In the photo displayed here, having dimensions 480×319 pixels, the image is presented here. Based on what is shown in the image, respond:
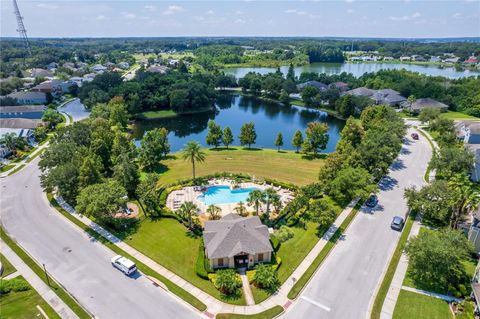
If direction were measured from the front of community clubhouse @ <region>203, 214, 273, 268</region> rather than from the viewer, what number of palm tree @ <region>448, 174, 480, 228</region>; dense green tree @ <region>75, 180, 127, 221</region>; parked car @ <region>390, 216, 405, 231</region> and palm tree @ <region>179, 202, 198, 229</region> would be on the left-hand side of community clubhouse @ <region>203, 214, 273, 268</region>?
2

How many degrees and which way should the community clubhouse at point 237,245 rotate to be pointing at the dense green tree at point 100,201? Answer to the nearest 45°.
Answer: approximately 90° to its right

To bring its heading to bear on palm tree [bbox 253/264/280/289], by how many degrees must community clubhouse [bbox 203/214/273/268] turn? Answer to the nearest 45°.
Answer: approximately 45° to its left

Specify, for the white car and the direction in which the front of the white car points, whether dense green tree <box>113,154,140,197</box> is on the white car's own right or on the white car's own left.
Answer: on the white car's own right

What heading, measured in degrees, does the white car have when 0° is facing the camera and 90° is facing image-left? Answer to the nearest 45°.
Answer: approximately 135°

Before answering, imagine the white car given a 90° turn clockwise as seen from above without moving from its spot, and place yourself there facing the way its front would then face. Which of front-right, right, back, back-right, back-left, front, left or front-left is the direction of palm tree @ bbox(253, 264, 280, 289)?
right

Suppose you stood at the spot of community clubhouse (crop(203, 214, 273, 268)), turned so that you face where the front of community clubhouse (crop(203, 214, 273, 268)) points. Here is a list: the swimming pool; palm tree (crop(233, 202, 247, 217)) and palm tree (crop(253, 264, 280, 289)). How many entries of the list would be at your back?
2

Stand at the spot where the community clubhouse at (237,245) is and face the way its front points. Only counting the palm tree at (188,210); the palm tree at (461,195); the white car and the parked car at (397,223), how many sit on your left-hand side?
2

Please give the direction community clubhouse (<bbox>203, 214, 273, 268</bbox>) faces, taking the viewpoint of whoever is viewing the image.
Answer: facing the viewer

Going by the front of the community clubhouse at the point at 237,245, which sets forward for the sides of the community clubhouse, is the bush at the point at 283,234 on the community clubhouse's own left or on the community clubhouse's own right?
on the community clubhouse's own left

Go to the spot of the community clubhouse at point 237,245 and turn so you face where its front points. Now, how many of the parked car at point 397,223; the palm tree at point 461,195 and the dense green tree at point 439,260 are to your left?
3

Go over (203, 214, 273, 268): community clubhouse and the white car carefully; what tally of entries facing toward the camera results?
1

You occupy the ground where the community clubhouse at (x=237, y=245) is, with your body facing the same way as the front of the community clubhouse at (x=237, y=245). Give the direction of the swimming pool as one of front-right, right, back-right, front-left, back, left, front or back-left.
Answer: back

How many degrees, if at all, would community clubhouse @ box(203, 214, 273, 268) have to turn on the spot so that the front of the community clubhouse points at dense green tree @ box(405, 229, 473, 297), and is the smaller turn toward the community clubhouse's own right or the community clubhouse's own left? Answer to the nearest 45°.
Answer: approximately 90° to the community clubhouse's own left
